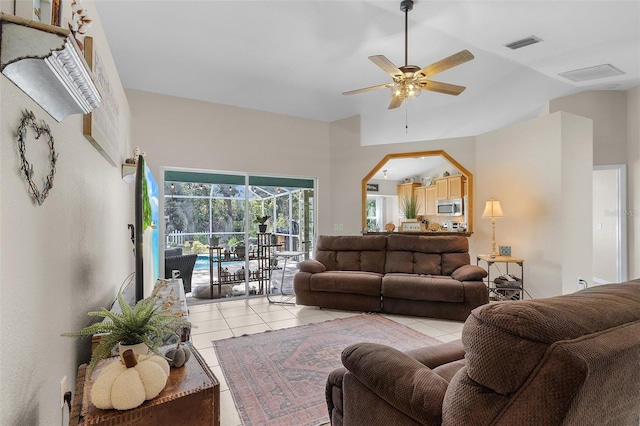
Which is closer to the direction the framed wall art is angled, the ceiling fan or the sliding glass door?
the ceiling fan

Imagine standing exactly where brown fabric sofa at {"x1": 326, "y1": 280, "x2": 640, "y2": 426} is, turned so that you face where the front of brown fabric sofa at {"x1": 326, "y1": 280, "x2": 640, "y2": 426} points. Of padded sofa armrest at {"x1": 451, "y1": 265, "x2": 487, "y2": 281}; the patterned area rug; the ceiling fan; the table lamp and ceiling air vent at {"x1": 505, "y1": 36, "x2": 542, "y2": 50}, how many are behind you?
0

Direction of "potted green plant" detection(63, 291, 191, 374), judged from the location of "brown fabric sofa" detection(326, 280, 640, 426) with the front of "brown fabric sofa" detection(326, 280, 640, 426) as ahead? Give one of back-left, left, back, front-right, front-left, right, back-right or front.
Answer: front-left

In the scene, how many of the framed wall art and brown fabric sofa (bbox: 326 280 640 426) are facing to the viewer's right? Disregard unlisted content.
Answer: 1

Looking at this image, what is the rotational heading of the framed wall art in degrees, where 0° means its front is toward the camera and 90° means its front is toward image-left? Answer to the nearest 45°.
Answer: approximately 270°

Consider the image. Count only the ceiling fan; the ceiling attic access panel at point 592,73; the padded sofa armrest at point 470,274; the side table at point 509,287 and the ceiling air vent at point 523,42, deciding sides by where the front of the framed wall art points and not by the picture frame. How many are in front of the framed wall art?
5

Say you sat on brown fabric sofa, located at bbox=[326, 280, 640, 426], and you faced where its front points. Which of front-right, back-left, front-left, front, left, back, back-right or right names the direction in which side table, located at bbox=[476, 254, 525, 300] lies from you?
front-right

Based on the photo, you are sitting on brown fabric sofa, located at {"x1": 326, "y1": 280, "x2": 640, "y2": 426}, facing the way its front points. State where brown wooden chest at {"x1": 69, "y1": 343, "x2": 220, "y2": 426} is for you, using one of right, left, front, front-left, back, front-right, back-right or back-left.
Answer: front-left

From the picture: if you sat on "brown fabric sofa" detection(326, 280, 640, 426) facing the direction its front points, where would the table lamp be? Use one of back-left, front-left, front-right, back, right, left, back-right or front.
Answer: front-right

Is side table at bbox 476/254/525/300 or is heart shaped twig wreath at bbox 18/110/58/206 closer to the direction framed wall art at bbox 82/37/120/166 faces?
the side table

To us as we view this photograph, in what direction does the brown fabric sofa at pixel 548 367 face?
facing away from the viewer and to the left of the viewer

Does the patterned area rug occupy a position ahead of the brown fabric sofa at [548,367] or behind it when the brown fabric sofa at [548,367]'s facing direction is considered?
ahead

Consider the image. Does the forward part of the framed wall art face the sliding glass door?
no

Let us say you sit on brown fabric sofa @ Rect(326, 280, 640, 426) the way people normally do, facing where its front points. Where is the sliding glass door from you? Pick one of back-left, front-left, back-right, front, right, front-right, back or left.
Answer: front

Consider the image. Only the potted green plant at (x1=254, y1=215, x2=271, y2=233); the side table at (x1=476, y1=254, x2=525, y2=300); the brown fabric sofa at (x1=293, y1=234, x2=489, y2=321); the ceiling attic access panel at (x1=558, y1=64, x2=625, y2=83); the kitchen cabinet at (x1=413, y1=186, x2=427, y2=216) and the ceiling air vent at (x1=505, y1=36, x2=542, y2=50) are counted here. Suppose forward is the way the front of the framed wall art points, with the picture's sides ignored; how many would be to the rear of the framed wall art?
0

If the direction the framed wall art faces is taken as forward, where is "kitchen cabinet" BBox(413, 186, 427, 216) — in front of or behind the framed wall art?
in front
